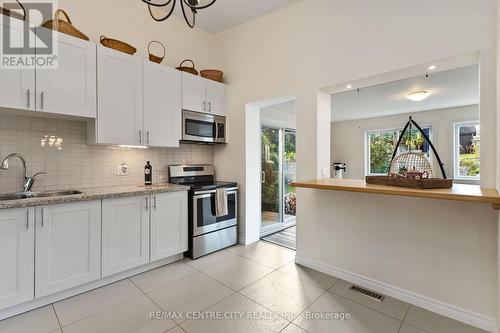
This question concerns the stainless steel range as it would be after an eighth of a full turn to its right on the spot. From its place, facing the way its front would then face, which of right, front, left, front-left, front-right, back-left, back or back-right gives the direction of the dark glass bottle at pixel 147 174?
right

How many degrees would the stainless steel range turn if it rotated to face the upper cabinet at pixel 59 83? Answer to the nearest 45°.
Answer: approximately 90° to its right

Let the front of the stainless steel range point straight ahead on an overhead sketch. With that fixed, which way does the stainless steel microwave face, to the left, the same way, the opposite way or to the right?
the same way

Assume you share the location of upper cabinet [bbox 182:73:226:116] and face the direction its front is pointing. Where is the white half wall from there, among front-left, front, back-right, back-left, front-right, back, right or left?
front

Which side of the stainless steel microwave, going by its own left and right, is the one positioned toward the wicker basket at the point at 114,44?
right

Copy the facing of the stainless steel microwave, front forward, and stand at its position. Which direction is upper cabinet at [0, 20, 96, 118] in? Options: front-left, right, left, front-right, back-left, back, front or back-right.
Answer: right

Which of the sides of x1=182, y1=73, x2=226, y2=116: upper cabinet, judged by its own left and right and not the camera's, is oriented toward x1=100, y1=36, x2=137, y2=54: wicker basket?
right

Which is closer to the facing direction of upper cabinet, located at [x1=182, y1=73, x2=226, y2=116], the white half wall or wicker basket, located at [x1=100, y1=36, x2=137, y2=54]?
the white half wall

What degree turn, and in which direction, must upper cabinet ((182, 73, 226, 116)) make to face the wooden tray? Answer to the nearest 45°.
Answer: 0° — it already faces it

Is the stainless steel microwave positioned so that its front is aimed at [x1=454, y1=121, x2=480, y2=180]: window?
no

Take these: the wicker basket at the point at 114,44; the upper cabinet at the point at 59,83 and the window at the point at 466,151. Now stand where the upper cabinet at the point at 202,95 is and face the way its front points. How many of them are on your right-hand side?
2

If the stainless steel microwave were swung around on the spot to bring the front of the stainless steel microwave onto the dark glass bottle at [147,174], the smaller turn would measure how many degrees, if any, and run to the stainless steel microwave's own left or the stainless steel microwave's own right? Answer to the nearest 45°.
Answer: approximately 135° to the stainless steel microwave's own right

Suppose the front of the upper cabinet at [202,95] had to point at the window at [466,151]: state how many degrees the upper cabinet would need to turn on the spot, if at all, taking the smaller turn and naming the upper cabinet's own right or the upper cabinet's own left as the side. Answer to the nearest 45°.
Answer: approximately 45° to the upper cabinet's own left

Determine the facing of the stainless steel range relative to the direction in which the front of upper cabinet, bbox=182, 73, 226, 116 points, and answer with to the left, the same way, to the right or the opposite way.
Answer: the same way

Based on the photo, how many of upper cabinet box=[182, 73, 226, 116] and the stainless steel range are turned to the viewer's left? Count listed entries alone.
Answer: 0

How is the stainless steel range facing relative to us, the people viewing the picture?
facing the viewer and to the right of the viewer

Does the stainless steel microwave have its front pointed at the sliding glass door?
no

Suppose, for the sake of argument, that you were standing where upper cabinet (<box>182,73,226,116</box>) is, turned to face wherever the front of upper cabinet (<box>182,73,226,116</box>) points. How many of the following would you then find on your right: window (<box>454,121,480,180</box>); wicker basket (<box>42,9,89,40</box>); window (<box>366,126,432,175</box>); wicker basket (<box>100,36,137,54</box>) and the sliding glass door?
2
